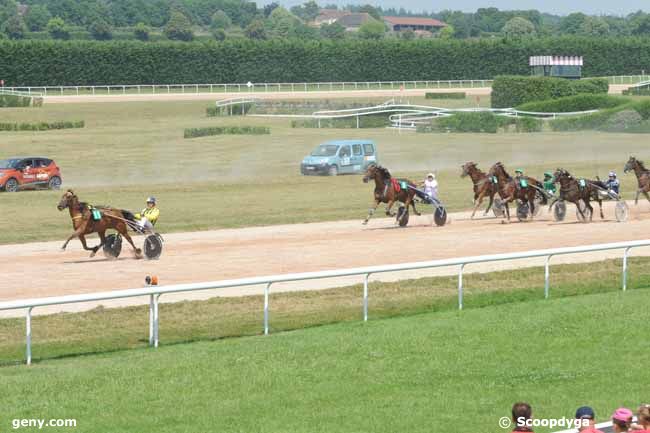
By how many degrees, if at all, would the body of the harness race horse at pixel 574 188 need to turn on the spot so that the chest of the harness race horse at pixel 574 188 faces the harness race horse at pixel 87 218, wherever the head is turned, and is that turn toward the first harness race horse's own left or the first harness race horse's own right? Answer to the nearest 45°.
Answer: approximately 45° to the first harness race horse's own left

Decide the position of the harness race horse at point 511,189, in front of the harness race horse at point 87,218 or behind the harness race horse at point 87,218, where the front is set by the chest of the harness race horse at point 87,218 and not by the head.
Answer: behind

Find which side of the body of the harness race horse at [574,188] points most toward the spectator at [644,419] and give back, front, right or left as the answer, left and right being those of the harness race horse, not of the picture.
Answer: left

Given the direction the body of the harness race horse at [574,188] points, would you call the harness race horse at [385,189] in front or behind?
in front

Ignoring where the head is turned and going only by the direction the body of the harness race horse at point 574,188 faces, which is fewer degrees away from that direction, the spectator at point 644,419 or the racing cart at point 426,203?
the racing cart

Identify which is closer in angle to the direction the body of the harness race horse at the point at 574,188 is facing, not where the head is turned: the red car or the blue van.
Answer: the red car

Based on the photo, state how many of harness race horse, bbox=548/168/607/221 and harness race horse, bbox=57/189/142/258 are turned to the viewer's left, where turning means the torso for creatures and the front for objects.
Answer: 2

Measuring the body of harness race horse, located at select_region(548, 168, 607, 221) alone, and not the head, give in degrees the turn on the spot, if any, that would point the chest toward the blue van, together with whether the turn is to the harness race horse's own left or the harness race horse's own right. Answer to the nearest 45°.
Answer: approximately 45° to the harness race horse's own right

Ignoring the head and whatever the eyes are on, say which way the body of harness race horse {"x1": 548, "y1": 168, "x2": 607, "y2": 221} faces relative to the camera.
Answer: to the viewer's left

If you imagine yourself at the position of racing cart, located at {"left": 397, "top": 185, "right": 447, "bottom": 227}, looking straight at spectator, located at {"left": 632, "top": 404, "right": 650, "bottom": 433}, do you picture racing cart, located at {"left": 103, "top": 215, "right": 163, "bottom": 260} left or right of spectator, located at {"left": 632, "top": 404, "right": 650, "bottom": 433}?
right

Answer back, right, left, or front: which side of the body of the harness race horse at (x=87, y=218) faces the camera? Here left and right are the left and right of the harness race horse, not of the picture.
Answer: left
